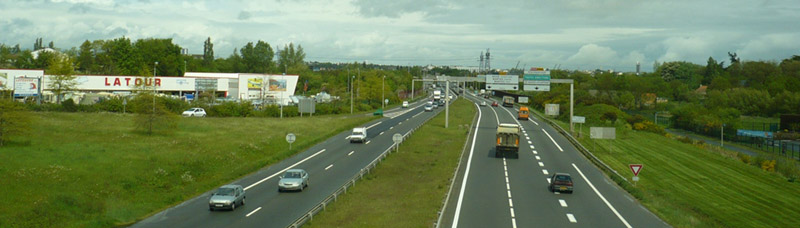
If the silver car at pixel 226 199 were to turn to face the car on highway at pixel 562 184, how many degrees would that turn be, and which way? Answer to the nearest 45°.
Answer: approximately 135° to its left

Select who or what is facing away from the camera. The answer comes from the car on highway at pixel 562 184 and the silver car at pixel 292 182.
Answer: the car on highway

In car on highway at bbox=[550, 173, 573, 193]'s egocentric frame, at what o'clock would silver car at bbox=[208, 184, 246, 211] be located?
The silver car is roughly at 8 o'clock from the car on highway.

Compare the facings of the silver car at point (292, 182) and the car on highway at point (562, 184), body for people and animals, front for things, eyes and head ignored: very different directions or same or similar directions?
very different directions

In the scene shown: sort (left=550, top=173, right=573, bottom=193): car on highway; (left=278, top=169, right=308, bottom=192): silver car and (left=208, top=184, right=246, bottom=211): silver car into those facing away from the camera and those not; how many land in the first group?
1

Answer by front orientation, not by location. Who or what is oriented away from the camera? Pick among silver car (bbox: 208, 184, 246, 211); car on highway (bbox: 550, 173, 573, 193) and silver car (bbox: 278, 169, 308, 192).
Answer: the car on highway

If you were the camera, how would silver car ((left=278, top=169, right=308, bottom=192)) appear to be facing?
facing the viewer and to the left of the viewer

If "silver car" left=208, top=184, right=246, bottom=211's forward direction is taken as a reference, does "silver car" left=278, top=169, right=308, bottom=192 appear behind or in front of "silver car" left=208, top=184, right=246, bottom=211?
behind

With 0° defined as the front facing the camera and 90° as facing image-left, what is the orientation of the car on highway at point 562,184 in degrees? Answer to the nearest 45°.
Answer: approximately 180°

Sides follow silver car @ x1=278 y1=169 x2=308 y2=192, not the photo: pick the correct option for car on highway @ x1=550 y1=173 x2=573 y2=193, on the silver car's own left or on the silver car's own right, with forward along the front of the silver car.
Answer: on the silver car's own left

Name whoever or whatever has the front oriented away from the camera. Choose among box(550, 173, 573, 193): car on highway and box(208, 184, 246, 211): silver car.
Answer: the car on highway

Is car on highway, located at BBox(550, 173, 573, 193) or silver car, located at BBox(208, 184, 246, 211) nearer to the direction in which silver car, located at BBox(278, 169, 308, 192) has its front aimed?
the silver car
